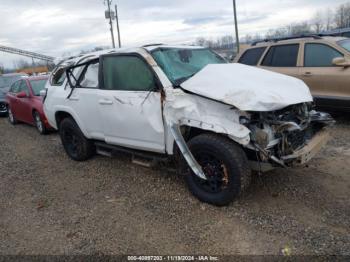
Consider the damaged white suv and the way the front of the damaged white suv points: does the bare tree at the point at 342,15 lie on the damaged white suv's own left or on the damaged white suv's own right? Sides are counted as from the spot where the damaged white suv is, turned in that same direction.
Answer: on the damaged white suv's own left

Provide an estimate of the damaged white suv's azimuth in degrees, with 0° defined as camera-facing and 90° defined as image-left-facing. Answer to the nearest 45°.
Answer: approximately 315°

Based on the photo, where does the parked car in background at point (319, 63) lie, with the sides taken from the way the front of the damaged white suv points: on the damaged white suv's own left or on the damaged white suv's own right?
on the damaged white suv's own left

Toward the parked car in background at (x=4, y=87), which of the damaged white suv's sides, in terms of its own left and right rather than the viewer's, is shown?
back

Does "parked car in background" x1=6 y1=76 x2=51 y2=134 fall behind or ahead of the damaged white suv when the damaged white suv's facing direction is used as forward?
behind
